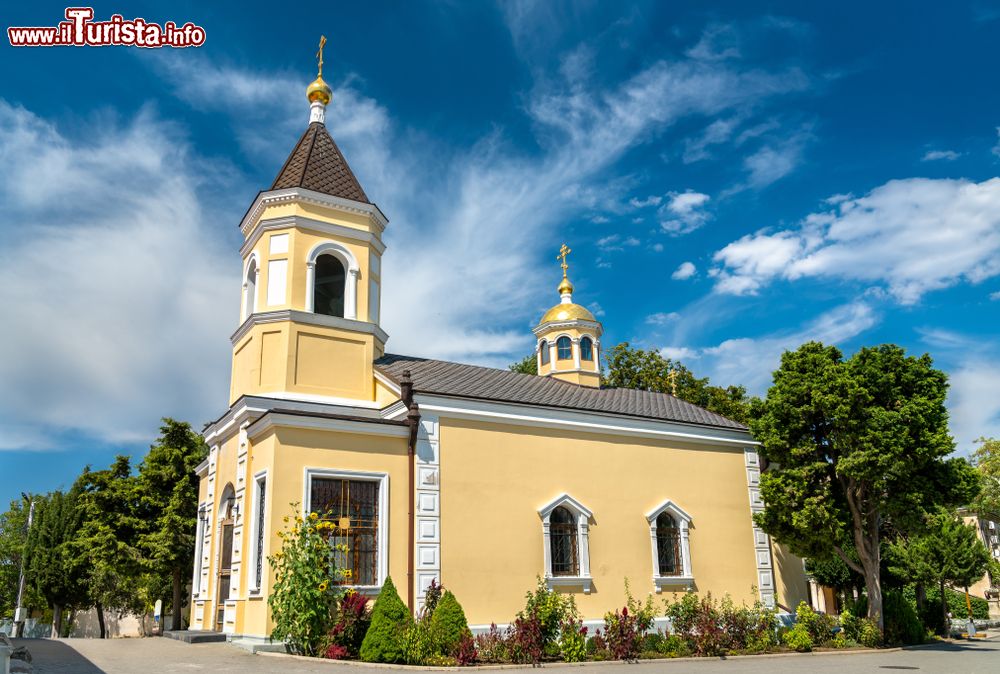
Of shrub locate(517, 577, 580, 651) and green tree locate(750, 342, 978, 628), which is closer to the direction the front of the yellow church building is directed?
the shrub

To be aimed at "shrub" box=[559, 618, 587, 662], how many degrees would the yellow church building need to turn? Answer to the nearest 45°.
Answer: approximately 90° to its left

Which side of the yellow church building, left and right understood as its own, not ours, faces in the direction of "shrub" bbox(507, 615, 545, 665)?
left

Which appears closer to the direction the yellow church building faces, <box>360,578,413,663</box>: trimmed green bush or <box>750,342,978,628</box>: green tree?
the trimmed green bush

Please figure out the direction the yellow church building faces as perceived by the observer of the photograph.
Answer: facing the viewer and to the left of the viewer

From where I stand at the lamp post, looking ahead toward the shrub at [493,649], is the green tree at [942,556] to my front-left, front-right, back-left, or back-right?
front-left

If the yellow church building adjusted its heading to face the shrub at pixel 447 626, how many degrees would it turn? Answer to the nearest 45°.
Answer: approximately 45° to its left
